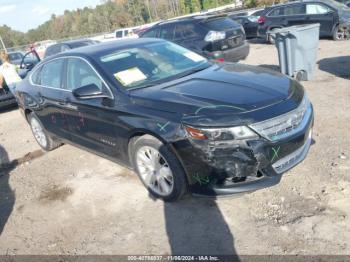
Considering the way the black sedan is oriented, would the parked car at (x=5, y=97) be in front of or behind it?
behind

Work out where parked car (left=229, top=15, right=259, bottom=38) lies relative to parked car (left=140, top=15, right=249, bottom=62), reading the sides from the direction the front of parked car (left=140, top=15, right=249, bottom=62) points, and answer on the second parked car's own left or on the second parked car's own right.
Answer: on the second parked car's own right

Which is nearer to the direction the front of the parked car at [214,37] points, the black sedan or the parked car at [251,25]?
the parked car

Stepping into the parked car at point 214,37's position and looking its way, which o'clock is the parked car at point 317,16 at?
the parked car at point 317,16 is roughly at 3 o'clock from the parked car at point 214,37.

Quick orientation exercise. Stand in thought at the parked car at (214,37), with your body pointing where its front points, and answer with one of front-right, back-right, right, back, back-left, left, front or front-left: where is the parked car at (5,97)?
front-left

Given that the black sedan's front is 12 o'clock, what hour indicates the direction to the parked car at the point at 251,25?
The parked car is roughly at 8 o'clock from the black sedan.

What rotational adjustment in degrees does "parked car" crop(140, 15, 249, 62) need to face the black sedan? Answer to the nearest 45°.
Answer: approximately 135° to its left

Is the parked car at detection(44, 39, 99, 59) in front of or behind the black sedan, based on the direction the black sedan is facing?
behind

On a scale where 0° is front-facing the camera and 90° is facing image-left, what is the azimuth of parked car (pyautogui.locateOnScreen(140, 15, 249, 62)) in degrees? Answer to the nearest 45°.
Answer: approximately 135°

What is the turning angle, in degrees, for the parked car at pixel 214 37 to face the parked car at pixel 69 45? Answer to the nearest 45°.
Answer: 0° — it already faces it

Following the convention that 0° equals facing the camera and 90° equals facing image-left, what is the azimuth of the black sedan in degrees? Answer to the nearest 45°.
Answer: approximately 315°

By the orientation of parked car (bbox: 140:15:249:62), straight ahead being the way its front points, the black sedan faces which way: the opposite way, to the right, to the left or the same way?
the opposite way
